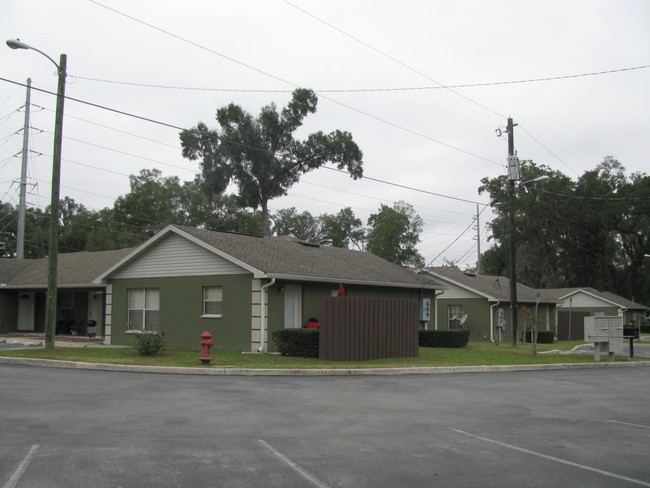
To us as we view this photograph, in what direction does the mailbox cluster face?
facing the viewer

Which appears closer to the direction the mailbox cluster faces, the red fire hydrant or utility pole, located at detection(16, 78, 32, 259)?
the red fire hydrant

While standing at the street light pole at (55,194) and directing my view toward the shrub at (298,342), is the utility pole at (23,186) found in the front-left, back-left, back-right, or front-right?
back-left

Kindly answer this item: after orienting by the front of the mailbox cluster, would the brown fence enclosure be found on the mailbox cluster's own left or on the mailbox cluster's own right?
on the mailbox cluster's own right

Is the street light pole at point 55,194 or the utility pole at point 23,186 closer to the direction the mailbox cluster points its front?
the street light pole

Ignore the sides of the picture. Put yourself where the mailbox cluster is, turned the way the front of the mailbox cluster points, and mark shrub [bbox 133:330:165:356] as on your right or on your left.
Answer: on your right

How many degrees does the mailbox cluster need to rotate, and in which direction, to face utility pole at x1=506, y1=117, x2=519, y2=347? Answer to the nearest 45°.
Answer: approximately 135° to its right

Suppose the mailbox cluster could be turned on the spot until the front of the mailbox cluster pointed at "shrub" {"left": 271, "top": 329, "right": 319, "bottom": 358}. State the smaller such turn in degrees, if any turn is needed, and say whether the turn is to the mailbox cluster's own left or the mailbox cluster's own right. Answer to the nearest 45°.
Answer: approximately 45° to the mailbox cluster's own right

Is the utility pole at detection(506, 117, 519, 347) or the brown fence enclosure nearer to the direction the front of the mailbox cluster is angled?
the brown fence enclosure

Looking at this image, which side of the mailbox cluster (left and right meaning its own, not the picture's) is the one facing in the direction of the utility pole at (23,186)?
right
